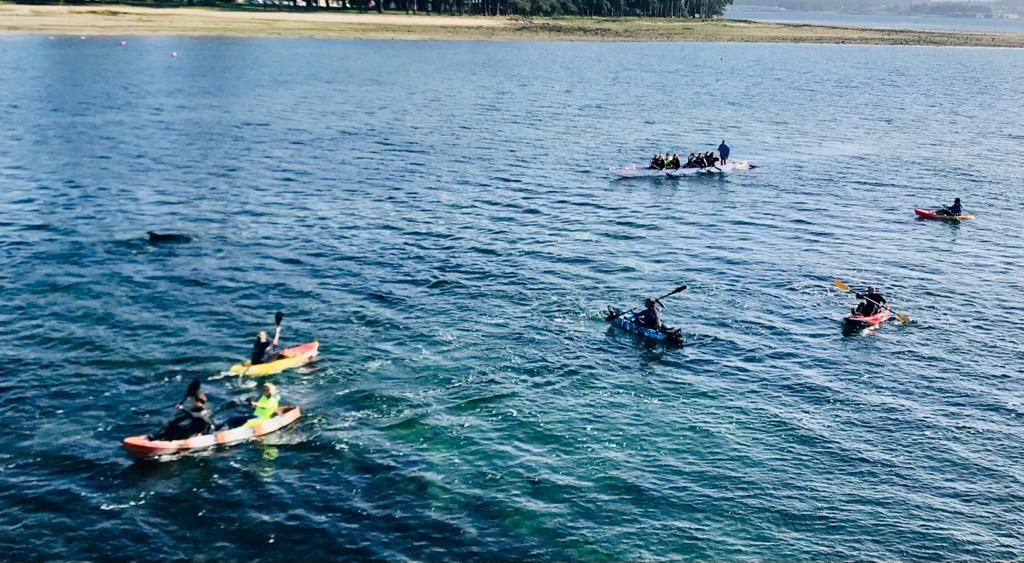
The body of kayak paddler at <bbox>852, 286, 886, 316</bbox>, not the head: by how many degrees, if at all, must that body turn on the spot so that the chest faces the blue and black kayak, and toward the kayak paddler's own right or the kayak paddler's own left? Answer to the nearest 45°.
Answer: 0° — they already face it

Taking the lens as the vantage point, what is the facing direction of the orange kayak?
facing the viewer and to the left of the viewer

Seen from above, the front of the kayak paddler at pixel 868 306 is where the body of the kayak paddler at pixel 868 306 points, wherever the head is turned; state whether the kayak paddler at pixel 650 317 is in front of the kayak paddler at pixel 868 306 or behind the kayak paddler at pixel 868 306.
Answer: in front

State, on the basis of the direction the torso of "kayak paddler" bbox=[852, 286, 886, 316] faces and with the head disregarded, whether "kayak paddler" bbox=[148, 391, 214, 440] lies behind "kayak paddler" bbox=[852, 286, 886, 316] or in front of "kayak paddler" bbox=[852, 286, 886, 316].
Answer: in front

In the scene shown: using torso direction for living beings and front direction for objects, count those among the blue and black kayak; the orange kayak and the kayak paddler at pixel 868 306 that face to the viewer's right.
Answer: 0

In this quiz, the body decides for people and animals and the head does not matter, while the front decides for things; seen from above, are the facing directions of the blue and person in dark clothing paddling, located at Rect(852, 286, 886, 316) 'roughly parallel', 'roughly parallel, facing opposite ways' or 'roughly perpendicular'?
roughly perpendicular

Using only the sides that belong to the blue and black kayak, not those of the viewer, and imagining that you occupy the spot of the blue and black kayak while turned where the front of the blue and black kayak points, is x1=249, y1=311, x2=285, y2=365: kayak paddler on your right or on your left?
on your left

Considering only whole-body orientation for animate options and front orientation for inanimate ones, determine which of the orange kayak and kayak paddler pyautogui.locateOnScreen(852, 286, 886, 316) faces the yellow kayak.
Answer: the kayak paddler

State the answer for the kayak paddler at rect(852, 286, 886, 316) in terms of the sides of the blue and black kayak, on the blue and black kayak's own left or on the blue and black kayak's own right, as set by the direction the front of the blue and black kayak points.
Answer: on the blue and black kayak's own right

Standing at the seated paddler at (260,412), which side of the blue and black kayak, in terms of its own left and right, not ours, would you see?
left

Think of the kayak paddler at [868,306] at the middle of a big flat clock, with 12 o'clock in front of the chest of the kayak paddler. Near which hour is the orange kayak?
The orange kayak is roughly at 12 o'clock from the kayak paddler.

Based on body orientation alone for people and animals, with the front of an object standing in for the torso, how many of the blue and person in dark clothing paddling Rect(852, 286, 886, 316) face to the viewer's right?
0

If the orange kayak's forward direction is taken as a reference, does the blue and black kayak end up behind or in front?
behind
